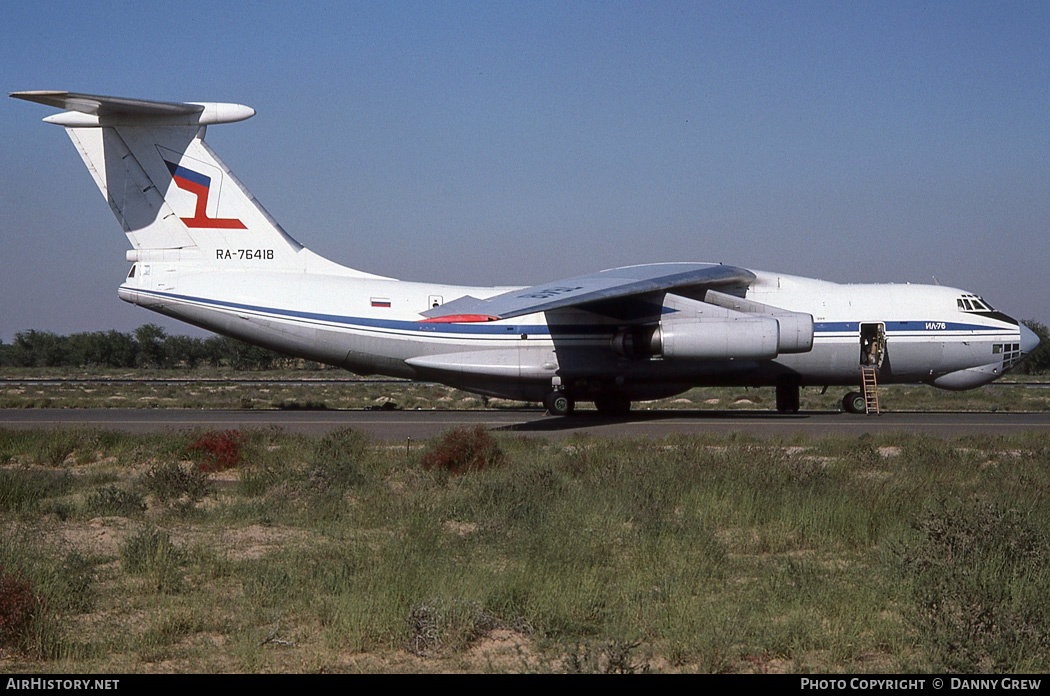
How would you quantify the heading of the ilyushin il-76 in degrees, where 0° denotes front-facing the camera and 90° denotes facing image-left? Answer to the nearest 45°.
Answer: approximately 270°

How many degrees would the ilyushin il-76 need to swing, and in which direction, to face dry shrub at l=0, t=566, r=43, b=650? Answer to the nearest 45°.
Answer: approximately 90° to its right

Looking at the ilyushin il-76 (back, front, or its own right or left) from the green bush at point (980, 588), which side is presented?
right

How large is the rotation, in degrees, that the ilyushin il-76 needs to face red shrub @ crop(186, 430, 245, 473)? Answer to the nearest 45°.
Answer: approximately 90° to its right

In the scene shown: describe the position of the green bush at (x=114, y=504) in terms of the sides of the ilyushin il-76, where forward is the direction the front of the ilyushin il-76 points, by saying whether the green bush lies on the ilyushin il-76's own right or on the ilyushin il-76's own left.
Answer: on the ilyushin il-76's own right

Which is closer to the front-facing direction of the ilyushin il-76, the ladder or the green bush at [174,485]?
the ladder

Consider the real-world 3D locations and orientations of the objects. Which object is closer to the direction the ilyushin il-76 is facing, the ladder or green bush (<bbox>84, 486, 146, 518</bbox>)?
the ladder

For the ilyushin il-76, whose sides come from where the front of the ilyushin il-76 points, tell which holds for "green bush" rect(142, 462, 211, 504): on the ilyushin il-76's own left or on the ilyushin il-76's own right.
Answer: on the ilyushin il-76's own right

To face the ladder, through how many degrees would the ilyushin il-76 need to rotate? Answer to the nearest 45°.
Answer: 0° — it already faces it

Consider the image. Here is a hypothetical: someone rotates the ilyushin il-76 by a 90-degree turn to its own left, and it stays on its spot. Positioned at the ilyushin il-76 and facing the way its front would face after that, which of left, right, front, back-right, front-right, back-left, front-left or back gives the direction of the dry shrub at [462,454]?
back
